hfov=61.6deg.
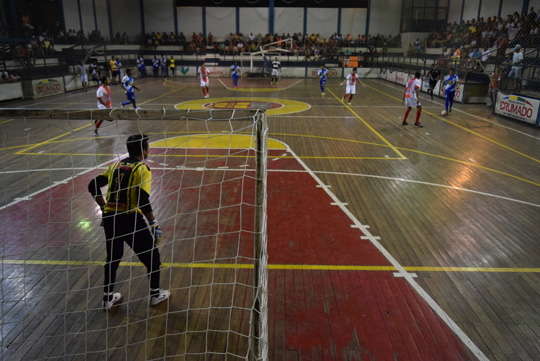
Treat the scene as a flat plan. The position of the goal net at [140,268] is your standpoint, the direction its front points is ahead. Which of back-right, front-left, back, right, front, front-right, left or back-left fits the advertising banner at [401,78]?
front-right

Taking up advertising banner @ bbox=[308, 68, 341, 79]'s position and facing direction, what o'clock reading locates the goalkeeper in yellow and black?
The goalkeeper in yellow and black is roughly at 12 o'clock from the advertising banner.

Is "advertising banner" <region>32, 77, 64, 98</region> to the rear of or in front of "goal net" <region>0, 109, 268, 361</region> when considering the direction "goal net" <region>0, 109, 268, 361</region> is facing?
in front

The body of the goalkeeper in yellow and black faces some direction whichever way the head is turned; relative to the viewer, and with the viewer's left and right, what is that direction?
facing away from the viewer and to the right of the viewer

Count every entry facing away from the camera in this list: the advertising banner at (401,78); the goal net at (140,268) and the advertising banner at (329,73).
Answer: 1

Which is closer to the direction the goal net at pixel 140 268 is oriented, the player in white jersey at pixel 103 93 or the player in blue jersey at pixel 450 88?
the player in white jersey

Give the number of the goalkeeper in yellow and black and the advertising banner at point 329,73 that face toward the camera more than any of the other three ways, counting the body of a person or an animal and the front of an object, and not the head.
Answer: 1

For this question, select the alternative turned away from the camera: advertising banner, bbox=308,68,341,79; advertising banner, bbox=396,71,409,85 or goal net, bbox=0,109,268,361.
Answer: the goal net

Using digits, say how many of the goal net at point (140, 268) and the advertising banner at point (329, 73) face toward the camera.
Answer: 1

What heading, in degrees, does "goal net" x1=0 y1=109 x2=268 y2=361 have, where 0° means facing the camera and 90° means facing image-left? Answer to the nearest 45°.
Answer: approximately 180°

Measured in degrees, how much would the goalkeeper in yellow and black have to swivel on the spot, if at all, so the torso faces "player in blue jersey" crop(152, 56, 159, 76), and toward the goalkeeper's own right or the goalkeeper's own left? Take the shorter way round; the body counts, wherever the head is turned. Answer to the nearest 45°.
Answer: approximately 45° to the goalkeeper's own left

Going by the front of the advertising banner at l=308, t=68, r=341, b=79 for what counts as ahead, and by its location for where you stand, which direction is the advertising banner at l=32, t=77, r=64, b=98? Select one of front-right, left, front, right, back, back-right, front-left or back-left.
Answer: front-right
